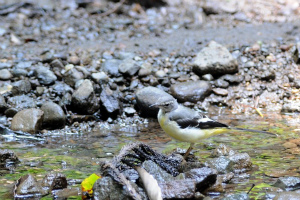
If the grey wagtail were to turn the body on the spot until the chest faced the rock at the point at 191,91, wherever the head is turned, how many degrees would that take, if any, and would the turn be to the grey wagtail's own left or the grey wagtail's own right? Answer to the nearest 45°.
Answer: approximately 90° to the grey wagtail's own right

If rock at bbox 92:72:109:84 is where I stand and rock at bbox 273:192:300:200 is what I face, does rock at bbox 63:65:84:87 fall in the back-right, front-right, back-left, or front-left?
back-right

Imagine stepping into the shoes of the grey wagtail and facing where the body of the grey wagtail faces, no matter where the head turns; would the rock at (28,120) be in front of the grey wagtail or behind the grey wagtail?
in front

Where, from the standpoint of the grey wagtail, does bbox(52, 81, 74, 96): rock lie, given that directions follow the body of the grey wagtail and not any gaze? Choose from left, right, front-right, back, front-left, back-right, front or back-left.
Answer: front-right

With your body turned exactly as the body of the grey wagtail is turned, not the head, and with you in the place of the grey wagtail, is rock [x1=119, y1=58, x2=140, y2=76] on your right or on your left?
on your right

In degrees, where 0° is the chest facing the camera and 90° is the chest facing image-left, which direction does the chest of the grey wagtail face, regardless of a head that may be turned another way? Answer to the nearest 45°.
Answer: approximately 90°

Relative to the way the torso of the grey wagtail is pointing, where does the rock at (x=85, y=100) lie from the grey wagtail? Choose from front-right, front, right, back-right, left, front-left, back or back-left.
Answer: front-right

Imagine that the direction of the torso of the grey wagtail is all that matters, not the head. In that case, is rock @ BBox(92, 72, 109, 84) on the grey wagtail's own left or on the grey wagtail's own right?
on the grey wagtail's own right

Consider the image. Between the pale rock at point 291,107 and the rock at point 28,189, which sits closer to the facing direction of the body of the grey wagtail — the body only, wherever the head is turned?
the rock

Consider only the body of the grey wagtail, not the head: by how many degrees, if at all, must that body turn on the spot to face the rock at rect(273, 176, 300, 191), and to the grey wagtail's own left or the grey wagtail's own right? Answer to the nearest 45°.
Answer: approximately 135° to the grey wagtail's own left

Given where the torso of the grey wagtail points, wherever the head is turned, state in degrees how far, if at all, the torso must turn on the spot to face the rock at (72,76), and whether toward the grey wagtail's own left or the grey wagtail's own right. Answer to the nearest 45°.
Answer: approximately 45° to the grey wagtail's own right

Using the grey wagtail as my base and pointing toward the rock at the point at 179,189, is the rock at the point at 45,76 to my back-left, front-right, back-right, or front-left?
back-right

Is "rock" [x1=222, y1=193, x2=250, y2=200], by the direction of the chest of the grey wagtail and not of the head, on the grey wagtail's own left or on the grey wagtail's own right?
on the grey wagtail's own left

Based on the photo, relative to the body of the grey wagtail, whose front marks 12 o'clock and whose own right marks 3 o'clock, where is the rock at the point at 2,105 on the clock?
The rock is roughly at 1 o'clock from the grey wagtail.

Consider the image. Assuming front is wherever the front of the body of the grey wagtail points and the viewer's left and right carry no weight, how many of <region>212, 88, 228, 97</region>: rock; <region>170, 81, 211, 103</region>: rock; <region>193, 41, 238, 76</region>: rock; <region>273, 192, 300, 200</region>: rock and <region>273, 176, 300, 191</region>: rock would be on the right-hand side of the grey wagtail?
3
